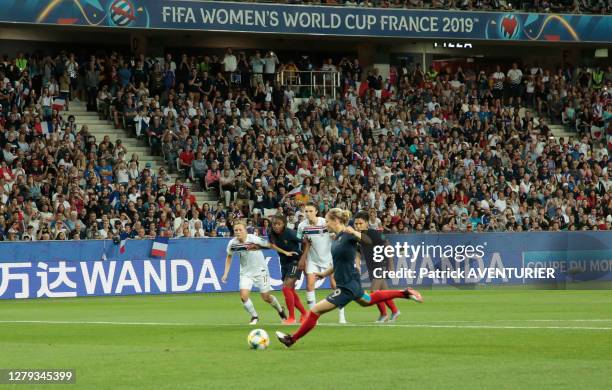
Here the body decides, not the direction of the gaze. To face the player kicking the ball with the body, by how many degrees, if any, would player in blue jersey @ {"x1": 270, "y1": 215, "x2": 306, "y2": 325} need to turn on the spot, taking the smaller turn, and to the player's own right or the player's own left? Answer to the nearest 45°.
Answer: approximately 45° to the player's own left

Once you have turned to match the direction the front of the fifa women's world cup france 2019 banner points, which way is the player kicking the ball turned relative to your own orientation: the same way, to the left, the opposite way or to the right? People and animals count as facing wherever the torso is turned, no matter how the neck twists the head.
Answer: to the right

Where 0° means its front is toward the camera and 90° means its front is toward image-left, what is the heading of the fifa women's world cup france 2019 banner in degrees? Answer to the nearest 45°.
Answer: approximately 0°

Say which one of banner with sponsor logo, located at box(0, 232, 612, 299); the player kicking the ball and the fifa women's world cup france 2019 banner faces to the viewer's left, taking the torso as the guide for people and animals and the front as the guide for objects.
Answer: the player kicking the ball

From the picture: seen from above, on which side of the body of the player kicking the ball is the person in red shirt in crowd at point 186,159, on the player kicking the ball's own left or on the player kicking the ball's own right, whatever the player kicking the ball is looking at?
on the player kicking the ball's own right

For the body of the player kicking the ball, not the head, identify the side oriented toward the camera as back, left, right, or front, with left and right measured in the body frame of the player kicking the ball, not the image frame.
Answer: left

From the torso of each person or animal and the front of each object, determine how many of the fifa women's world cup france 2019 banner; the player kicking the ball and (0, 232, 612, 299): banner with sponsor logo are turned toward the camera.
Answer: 2

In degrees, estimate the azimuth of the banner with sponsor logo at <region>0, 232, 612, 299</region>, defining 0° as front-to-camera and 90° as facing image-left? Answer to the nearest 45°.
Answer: approximately 0°

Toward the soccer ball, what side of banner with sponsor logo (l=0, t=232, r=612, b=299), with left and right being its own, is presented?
front

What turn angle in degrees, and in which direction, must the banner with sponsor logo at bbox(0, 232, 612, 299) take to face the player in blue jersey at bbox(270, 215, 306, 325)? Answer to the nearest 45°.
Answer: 0° — it already faces them
